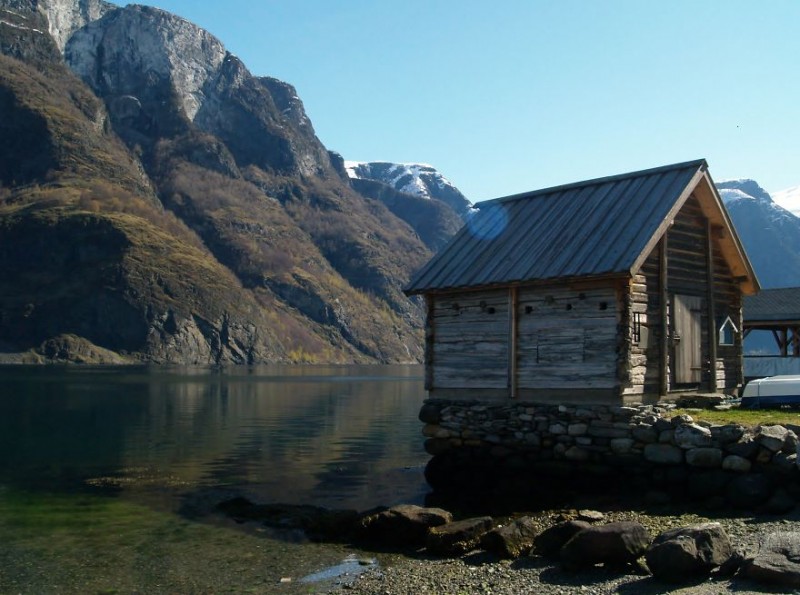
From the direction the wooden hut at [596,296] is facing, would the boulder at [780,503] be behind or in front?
in front

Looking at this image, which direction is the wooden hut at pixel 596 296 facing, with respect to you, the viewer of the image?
facing the viewer and to the right of the viewer

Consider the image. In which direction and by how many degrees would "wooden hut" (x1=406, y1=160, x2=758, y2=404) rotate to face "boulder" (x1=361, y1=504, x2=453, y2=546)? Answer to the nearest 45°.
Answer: approximately 90° to its right

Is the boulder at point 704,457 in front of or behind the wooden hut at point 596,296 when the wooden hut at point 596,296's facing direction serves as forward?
in front

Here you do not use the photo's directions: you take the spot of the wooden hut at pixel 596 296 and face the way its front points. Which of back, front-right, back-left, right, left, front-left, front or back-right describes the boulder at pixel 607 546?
front-right

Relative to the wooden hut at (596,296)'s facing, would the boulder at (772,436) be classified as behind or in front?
in front

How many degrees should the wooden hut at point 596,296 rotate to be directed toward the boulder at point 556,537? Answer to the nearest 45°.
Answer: approximately 45° to its right

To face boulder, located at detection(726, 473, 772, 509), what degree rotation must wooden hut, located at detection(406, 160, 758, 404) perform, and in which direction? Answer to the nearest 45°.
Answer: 0° — it already faces it

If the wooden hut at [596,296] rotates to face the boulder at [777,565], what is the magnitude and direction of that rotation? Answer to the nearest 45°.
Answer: approximately 45° to its right

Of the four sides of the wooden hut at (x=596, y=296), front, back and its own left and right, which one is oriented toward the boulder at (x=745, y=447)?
front

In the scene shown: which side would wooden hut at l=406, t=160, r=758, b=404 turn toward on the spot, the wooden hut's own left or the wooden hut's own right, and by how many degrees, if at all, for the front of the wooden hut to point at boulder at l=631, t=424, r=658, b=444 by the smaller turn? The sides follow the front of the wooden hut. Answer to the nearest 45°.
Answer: approximately 45° to the wooden hut's own right
